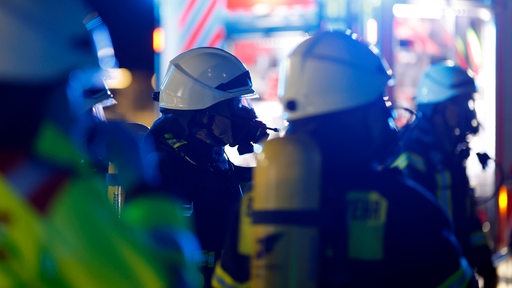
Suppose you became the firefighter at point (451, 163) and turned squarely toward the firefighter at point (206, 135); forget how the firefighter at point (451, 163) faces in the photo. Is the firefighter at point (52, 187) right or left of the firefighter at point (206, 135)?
left

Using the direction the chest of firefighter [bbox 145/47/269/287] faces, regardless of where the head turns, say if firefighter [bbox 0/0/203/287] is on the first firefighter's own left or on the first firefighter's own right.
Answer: on the first firefighter's own right

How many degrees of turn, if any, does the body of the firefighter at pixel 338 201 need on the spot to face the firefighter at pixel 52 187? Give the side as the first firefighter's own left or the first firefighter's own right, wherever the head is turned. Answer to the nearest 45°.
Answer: approximately 180°

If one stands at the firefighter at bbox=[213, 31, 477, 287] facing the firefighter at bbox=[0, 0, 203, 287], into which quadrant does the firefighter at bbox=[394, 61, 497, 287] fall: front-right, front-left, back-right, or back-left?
back-right

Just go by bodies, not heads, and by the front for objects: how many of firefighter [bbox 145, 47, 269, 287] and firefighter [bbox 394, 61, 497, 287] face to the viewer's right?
2

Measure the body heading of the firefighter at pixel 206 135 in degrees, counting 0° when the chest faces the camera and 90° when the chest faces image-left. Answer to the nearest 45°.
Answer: approximately 270°

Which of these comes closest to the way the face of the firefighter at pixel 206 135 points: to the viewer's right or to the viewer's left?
to the viewer's right

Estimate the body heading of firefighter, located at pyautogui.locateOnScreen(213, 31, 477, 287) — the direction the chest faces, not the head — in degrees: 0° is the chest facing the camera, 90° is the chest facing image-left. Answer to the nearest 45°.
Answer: approximately 225°

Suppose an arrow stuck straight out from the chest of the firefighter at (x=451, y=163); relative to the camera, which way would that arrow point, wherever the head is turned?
to the viewer's right

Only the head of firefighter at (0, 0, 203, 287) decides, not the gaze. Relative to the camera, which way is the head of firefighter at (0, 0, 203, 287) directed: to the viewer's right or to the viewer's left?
to the viewer's right
